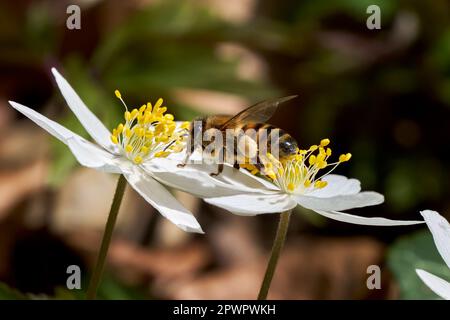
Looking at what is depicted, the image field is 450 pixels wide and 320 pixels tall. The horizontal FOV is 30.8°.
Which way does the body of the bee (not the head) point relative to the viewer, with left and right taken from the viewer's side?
facing to the left of the viewer

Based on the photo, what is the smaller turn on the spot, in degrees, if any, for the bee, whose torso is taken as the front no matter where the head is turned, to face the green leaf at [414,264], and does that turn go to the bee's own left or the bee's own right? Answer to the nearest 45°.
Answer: approximately 135° to the bee's own right
